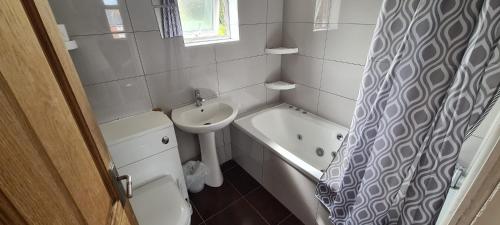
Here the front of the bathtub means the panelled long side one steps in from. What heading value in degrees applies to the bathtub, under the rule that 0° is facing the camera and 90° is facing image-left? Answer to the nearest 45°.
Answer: approximately 45°

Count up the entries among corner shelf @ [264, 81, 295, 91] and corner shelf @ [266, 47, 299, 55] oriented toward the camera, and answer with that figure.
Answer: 2

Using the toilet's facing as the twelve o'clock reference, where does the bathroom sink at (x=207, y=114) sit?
The bathroom sink is roughly at 8 o'clock from the toilet.

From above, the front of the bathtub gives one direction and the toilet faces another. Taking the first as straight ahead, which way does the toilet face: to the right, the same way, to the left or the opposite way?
to the left

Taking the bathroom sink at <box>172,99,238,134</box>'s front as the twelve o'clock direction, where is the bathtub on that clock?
The bathtub is roughly at 11 o'clock from the bathroom sink.

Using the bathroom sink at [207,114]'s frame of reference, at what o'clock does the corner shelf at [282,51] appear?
The corner shelf is roughly at 10 o'clock from the bathroom sink.

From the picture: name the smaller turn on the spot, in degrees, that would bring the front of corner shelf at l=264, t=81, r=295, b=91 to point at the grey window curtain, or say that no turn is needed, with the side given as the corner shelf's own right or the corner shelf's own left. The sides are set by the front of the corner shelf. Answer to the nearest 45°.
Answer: approximately 45° to the corner shelf's own right

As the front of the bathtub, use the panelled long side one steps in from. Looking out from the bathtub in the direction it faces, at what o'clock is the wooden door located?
The wooden door is roughly at 11 o'clock from the bathtub.

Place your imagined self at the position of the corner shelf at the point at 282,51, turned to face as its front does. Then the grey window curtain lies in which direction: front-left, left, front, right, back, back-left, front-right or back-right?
front-right

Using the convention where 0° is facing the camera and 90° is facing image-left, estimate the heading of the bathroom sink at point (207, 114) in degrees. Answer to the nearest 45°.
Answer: approximately 315°
